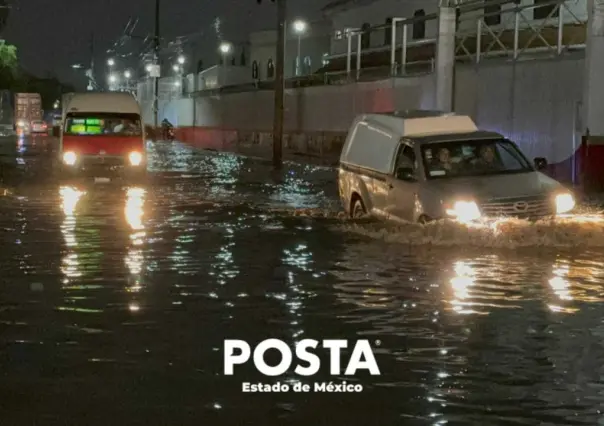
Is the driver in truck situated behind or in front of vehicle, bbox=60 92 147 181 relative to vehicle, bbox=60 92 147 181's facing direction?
in front

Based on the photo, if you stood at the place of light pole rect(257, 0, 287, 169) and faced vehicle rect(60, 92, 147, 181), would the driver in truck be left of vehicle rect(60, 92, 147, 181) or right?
left

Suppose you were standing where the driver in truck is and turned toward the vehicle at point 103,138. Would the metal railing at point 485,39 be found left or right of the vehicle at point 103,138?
right

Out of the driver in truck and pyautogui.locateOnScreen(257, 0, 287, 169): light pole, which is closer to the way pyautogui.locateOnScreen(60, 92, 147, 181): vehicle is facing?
the driver in truck

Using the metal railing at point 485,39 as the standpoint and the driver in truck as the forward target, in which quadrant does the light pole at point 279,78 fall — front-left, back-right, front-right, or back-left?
back-right

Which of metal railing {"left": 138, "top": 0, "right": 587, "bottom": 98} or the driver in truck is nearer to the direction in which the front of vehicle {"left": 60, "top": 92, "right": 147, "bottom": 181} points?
the driver in truck

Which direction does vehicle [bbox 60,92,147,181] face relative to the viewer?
toward the camera

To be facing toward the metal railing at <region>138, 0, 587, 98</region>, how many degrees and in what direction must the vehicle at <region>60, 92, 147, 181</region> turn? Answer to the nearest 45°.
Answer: approximately 90° to its left

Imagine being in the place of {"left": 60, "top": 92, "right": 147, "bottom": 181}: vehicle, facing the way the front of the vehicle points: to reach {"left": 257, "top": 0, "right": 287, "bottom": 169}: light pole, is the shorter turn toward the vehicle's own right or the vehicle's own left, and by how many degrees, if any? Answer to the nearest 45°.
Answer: approximately 135° to the vehicle's own left
